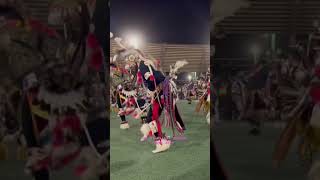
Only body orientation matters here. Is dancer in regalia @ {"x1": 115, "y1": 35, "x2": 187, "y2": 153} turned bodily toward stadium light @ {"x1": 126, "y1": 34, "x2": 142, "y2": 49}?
no

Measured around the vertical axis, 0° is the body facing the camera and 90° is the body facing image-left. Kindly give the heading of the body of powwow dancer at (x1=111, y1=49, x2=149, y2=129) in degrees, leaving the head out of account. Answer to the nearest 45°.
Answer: approximately 0°
